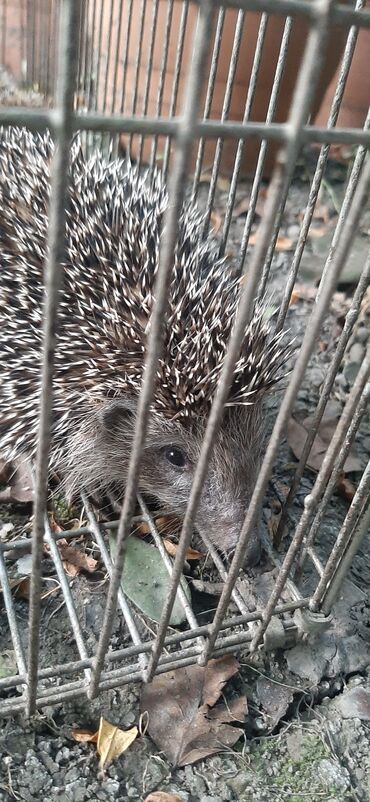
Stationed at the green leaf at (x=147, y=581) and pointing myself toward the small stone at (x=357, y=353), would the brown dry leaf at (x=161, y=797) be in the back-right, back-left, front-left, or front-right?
back-right

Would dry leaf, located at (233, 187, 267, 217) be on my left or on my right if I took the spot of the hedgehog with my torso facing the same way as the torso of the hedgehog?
on my left

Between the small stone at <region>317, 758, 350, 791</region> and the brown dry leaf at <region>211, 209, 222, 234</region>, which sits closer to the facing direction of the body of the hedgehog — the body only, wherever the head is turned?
the small stone

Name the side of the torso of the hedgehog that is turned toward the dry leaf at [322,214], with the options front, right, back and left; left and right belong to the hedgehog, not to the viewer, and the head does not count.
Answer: left

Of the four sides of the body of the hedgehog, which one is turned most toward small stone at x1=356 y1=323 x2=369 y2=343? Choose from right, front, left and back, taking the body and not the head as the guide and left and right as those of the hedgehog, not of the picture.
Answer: left

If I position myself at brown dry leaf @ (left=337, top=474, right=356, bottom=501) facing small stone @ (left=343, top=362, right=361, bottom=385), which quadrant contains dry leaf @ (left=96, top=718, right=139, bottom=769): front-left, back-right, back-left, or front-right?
back-left

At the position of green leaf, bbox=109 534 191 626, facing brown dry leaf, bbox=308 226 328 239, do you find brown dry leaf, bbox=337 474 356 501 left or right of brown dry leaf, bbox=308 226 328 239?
right

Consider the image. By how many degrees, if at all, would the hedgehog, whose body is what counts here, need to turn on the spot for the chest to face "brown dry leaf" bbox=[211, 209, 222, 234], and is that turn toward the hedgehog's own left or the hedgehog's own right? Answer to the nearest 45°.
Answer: approximately 135° to the hedgehog's own left

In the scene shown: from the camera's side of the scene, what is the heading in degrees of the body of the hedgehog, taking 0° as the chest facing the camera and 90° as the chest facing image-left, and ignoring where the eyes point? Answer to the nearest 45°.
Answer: approximately 315°
